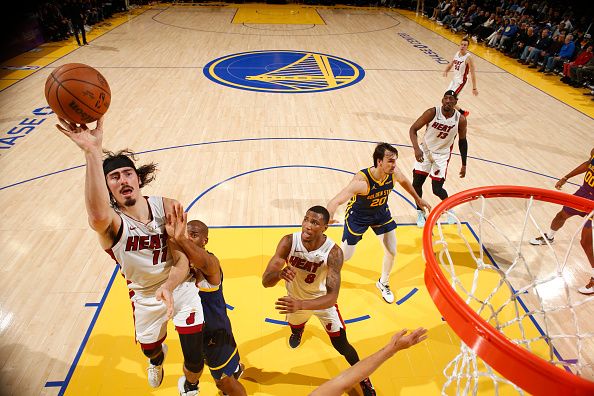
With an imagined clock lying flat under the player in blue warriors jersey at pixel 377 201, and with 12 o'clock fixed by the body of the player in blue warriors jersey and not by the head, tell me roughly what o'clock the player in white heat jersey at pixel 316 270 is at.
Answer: The player in white heat jersey is roughly at 2 o'clock from the player in blue warriors jersey.

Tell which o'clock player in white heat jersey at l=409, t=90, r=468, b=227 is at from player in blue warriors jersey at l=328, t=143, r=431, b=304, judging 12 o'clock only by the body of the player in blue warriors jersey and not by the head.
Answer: The player in white heat jersey is roughly at 8 o'clock from the player in blue warriors jersey.

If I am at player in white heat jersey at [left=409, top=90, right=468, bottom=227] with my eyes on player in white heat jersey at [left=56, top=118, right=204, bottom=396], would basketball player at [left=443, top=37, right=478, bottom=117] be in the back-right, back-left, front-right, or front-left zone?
back-right

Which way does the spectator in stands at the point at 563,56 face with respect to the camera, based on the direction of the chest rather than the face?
to the viewer's left

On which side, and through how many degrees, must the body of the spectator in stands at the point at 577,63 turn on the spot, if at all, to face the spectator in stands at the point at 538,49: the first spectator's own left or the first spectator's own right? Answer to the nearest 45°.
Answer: approximately 45° to the first spectator's own right

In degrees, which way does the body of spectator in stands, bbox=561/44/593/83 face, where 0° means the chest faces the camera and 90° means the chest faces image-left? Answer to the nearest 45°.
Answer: approximately 90°

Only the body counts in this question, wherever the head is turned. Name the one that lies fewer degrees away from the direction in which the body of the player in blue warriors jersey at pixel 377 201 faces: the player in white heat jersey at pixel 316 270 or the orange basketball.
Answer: the player in white heat jersey

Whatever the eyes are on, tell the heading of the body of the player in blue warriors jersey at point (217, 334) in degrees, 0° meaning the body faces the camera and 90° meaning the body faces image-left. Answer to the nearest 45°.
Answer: approximately 90°
